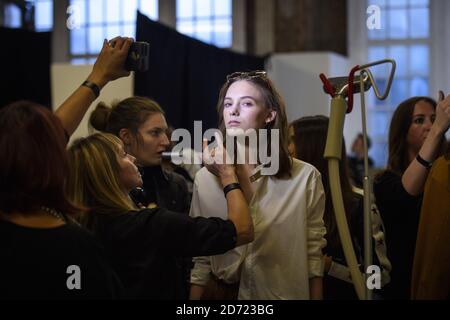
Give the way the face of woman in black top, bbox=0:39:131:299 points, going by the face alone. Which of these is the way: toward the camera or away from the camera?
away from the camera

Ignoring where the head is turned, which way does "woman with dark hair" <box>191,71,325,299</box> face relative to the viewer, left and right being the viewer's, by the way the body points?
facing the viewer and to the left of the viewer

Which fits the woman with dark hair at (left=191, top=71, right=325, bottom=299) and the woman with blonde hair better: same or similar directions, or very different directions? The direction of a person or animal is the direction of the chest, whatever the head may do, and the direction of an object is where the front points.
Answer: very different directions

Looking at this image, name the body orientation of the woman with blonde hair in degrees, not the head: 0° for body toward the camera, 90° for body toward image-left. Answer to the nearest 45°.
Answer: approximately 225°

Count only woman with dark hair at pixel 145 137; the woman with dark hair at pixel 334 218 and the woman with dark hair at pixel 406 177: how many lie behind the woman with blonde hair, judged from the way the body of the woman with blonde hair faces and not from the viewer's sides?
0

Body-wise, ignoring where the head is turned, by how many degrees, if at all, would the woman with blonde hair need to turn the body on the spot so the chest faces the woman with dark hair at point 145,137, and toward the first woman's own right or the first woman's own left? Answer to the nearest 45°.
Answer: approximately 45° to the first woman's own left

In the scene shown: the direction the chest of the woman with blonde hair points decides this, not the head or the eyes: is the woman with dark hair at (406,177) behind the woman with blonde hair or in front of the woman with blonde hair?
in front

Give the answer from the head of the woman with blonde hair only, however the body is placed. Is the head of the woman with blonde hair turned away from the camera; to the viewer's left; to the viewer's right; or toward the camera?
to the viewer's right

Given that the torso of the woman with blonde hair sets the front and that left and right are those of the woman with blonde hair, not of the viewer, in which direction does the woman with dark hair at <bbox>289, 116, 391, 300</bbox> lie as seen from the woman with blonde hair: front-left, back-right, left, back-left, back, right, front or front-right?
front

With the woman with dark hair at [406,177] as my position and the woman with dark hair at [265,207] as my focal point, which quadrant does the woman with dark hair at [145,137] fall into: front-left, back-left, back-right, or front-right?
front-right

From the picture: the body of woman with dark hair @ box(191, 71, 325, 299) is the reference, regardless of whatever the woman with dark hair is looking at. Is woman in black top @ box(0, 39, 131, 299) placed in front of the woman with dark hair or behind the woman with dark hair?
in front

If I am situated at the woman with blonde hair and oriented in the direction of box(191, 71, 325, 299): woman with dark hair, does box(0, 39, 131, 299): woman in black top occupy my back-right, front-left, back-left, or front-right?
back-right
